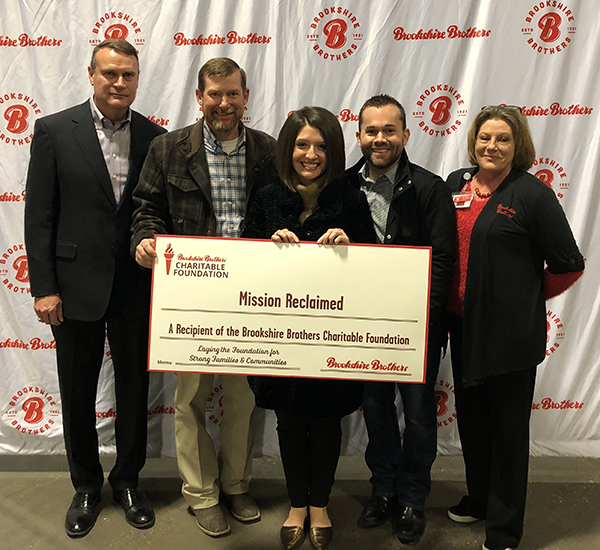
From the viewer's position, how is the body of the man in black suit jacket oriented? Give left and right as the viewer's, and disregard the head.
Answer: facing the viewer and to the right of the viewer

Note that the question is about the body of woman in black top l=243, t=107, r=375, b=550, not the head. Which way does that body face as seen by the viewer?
toward the camera

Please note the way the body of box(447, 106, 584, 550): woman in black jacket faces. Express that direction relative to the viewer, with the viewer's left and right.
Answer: facing the viewer and to the left of the viewer

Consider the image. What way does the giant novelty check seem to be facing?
toward the camera

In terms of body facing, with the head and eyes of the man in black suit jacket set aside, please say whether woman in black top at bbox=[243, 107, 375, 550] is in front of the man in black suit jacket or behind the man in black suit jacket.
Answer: in front

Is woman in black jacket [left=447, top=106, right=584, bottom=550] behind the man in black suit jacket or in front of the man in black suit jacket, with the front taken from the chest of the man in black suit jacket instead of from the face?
in front

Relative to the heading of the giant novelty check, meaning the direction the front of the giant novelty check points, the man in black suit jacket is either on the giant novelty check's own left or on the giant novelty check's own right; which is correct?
on the giant novelty check's own right

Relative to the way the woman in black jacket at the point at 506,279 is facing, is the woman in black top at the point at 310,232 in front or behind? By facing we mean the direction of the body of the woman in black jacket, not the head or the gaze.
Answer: in front

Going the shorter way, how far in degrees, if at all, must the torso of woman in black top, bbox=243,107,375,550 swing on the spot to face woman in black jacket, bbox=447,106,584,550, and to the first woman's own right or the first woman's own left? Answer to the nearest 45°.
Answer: approximately 90° to the first woman's own left
